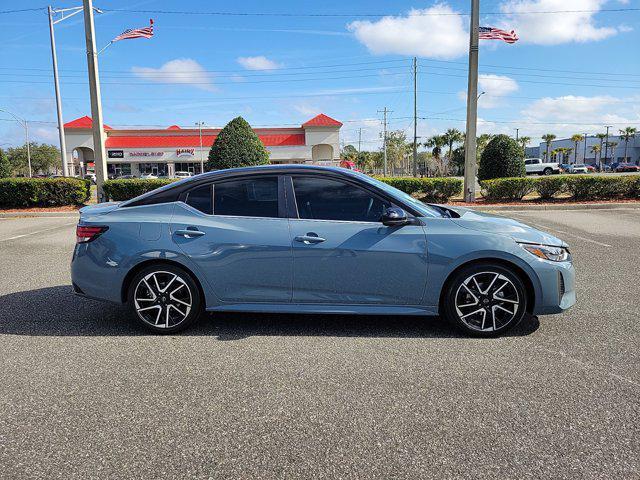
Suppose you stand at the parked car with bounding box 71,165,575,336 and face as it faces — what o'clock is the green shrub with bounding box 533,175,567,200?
The green shrub is roughly at 10 o'clock from the parked car.

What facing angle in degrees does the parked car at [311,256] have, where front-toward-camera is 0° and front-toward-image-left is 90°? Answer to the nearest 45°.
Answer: approximately 270°

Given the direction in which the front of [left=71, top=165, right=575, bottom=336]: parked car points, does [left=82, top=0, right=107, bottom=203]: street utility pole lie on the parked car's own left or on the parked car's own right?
on the parked car's own left

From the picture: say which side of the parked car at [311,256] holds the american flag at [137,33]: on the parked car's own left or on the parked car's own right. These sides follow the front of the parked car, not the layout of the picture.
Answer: on the parked car's own left

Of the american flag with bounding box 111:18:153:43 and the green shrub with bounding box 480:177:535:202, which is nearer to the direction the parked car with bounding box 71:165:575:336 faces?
the green shrub

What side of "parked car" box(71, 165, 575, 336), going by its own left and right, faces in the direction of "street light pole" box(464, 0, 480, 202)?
left

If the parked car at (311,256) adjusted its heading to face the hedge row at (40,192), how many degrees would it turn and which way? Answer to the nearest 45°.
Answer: approximately 135° to its left

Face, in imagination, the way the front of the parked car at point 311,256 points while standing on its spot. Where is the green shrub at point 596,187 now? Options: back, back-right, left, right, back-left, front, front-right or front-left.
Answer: front-left

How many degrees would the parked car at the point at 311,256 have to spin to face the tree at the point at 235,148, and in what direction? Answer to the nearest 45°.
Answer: approximately 90° to its left

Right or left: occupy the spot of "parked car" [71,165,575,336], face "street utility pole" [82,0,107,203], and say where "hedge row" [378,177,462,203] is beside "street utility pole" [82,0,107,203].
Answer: right
